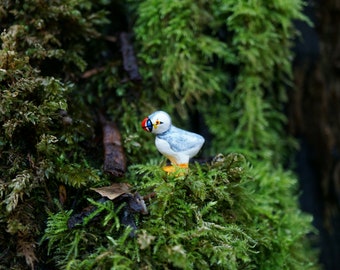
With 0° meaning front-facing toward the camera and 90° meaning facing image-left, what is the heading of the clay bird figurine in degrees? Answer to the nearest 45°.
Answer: approximately 90°
